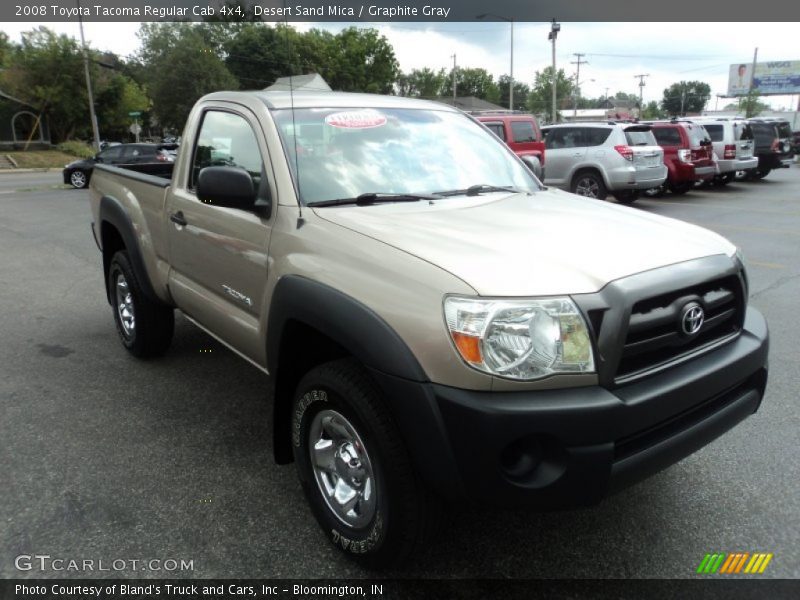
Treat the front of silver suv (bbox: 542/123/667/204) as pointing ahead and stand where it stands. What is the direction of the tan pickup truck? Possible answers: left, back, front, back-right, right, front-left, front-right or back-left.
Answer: back-left

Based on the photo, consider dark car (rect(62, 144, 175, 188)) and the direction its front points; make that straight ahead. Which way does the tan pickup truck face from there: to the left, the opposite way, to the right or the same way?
to the left

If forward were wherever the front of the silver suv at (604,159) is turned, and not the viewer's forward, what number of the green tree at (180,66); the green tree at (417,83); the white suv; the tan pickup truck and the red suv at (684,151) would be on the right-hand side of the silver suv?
2

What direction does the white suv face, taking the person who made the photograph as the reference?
facing away from the viewer and to the left of the viewer

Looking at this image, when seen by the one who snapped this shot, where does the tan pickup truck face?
facing the viewer and to the right of the viewer

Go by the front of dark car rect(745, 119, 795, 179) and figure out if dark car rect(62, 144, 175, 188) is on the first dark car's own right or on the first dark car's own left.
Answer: on the first dark car's own left

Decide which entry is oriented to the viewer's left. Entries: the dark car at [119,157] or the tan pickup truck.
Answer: the dark car

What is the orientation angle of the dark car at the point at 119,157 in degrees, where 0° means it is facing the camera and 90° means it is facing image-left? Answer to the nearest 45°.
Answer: approximately 90°

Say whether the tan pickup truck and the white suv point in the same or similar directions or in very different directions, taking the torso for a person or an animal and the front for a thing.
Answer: very different directions

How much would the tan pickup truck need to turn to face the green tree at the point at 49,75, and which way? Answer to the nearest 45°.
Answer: approximately 180°

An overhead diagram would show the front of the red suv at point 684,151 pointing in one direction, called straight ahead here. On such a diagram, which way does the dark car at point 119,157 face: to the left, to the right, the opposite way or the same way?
to the left

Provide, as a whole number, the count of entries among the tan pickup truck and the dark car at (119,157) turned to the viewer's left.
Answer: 1

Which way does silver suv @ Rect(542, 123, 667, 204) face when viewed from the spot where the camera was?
facing away from the viewer and to the left of the viewer

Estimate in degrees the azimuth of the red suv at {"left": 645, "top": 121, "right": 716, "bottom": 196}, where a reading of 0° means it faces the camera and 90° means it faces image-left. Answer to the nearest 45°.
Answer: approximately 135°
